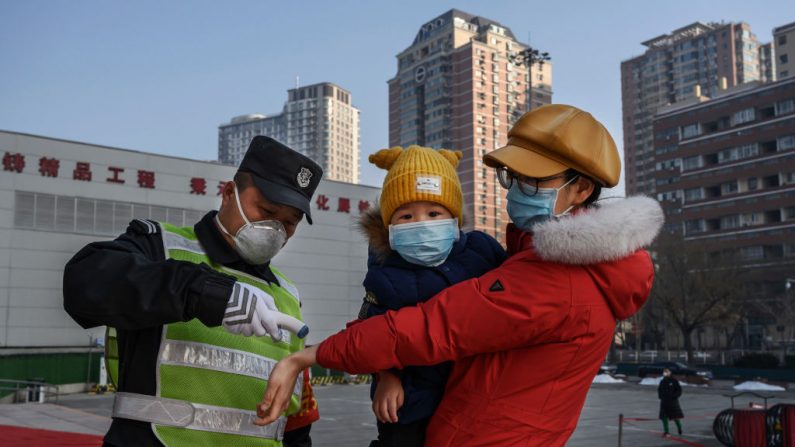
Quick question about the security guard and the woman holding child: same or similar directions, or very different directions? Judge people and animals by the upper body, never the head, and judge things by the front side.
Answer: very different directions

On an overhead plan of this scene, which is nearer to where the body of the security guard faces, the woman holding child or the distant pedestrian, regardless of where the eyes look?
the woman holding child

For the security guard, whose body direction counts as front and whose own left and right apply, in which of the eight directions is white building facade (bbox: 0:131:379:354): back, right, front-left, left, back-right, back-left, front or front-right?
back-left

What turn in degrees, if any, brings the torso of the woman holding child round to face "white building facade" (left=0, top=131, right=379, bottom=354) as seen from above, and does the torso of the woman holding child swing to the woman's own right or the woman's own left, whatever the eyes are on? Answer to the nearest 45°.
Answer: approximately 45° to the woman's own right

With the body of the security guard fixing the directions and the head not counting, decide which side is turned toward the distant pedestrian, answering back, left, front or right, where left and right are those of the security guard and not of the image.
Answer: left

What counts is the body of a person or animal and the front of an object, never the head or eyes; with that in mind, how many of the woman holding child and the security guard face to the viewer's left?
1

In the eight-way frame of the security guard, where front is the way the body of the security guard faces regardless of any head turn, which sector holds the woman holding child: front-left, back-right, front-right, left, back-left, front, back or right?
front

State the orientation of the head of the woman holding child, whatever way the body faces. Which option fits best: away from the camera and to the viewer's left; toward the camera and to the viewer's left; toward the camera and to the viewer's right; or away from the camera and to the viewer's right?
toward the camera and to the viewer's left

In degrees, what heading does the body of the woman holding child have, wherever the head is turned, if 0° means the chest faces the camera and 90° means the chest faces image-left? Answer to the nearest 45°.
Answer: approximately 90°

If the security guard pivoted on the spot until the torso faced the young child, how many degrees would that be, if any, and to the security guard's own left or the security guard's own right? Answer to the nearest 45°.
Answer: approximately 45° to the security guard's own left

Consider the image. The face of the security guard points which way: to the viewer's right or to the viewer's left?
to the viewer's right

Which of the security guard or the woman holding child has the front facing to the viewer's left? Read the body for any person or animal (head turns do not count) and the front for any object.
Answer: the woman holding child

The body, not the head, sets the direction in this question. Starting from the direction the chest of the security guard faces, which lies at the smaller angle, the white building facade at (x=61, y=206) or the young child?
the young child
